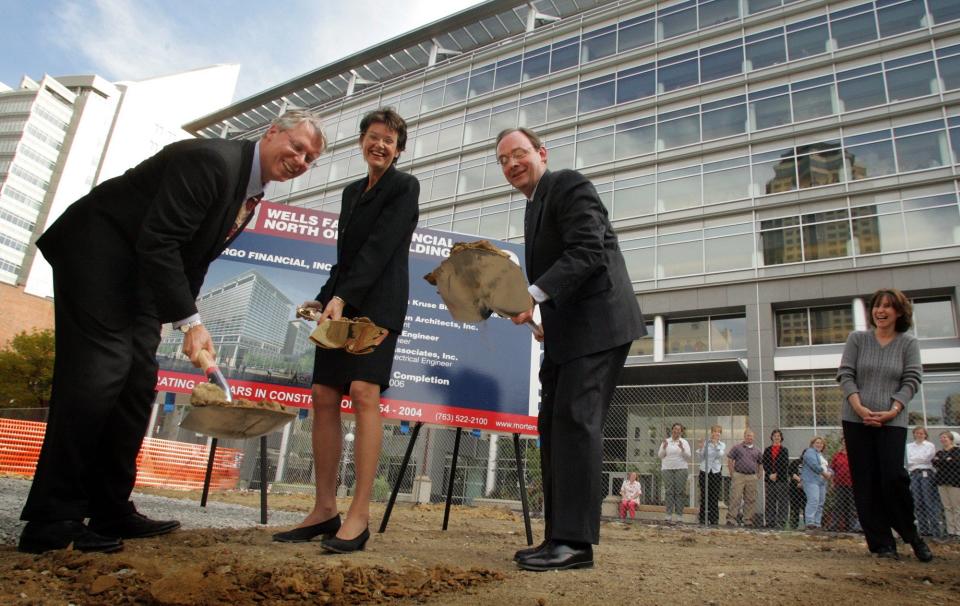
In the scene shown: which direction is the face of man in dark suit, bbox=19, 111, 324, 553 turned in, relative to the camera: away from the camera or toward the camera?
toward the camera

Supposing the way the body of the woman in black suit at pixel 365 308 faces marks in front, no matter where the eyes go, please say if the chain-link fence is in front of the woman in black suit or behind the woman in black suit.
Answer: behind

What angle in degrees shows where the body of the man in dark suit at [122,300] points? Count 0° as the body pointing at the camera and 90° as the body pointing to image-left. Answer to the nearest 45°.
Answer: approximately 270°

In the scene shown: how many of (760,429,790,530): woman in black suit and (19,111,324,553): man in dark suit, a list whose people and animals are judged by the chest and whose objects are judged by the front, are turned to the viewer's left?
0

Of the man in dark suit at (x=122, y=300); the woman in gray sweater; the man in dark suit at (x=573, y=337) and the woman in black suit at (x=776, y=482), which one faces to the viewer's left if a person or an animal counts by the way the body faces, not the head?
the man in dark suit at (x=573, y=337)

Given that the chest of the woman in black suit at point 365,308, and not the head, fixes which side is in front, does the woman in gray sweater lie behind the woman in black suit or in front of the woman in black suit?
behind

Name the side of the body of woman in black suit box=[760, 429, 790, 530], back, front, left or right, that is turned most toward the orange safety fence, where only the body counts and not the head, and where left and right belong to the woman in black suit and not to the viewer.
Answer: right

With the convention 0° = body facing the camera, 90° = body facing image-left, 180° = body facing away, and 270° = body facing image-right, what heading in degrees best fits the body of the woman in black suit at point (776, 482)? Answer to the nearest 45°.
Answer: approximately 0°

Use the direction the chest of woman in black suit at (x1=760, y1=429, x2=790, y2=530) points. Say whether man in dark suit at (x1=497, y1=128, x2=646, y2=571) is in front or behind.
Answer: in front

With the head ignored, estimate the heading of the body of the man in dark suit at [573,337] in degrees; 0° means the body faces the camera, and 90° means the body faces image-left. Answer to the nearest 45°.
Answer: approximately 90°

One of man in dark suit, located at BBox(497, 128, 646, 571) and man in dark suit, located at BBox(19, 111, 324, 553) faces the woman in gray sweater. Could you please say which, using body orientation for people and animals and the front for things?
man in dark suit, located at BBox(19, 111, 324, 553)

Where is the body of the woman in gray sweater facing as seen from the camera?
toward the camera

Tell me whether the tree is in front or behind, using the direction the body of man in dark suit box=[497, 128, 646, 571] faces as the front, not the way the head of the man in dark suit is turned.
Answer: in front

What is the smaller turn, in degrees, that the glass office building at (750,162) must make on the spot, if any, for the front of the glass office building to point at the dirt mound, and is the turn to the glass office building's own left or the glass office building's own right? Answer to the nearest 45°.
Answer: approximately 45° to the glass office building's own left

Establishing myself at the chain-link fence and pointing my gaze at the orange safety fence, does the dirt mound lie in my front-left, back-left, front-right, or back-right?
front-left

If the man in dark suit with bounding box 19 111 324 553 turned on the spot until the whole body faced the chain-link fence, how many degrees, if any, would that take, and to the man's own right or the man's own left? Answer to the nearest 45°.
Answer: approximately 45° to the man's own left

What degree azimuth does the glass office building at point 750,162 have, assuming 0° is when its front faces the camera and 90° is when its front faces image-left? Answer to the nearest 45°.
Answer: approximately 45°

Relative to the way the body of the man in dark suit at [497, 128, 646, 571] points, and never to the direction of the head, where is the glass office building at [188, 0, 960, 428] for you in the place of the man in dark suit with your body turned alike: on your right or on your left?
on your right

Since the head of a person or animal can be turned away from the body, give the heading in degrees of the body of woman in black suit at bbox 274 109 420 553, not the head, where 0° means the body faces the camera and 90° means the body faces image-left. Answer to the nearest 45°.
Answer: approximately 45°

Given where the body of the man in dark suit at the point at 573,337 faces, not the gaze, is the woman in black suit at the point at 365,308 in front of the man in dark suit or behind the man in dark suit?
in front

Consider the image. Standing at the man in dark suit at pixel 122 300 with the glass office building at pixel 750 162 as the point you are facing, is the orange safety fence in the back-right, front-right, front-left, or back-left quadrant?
front-left
